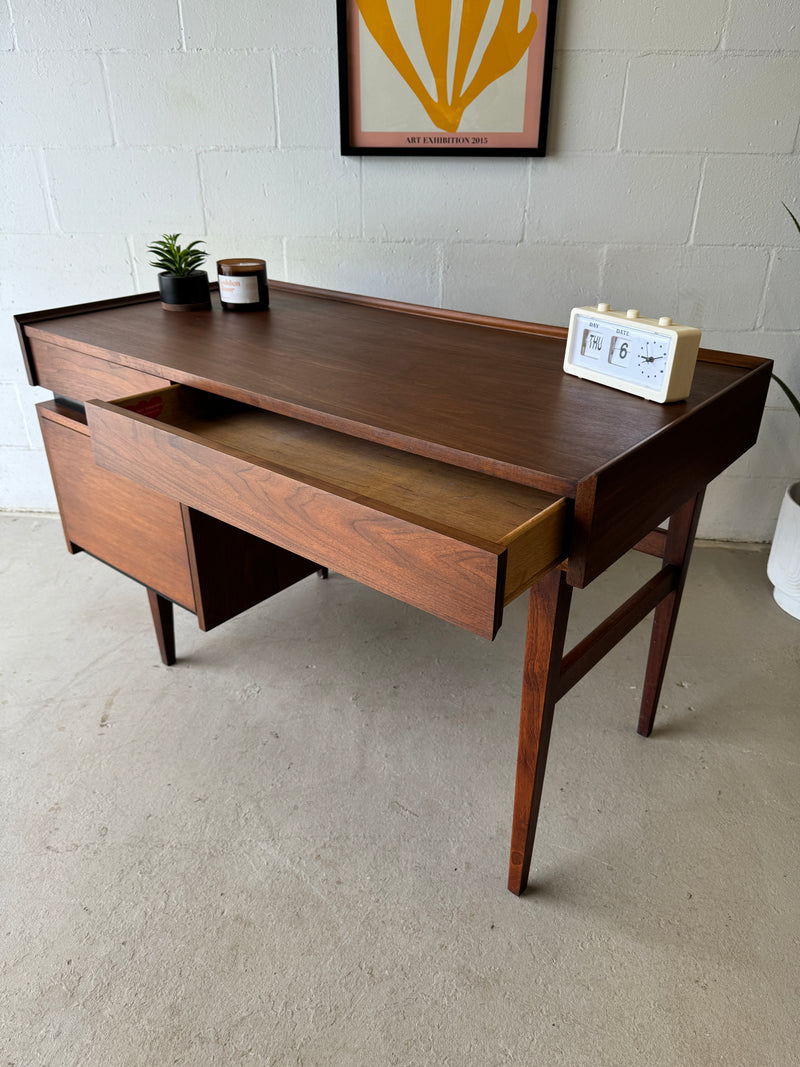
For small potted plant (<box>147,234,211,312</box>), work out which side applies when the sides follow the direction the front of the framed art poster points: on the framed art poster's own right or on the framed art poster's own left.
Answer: on the framed art poster's own right

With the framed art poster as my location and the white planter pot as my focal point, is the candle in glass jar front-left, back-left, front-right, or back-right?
back-right

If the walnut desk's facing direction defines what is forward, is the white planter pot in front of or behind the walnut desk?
behind

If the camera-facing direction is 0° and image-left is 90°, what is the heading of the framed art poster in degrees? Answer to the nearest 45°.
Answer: approximately 0°

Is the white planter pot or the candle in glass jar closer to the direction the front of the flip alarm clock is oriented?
the candle in glass jar

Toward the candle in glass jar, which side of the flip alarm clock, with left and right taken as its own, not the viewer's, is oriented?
right

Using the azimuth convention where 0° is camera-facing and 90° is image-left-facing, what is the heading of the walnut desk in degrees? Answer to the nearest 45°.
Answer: approximately 45°

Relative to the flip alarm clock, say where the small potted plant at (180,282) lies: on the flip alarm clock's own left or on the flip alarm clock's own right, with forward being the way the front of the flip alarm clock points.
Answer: on the flip alarm clock's own right

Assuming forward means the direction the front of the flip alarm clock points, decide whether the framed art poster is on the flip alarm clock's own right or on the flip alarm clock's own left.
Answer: on the flip alarm clock's own right
